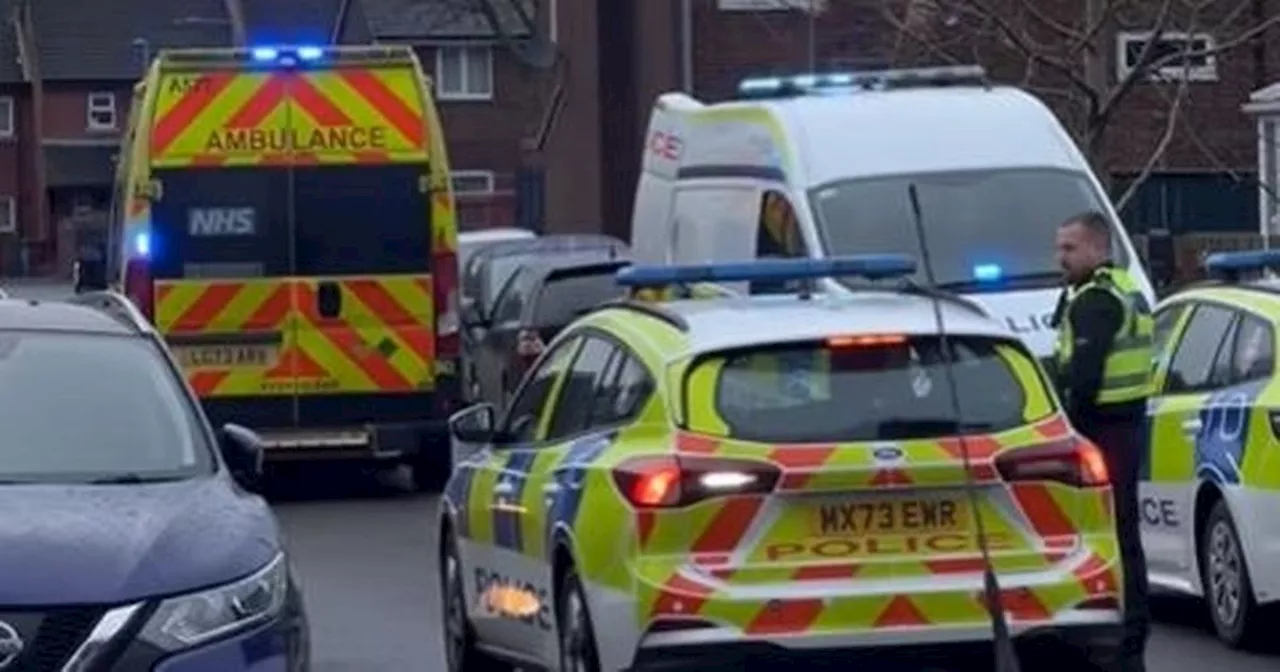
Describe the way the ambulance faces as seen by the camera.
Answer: facing away from the viewer

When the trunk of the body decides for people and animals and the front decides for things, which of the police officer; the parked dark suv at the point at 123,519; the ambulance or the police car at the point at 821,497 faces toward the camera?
the parked dark suv

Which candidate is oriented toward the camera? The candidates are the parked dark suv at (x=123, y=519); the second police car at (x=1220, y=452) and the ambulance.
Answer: the parked dark suv

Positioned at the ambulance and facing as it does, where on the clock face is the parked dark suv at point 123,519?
The parked dark suv is roughly at 6 o'clock from the ambulance.

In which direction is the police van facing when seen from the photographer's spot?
facing the viewer and to the right of the viewer

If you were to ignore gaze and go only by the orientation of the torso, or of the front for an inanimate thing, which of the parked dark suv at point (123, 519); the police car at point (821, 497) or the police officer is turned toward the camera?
the parked dark suv

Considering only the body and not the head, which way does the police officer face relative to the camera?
to the viewer's left

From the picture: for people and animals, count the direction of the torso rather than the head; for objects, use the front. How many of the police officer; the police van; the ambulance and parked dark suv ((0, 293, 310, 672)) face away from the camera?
1

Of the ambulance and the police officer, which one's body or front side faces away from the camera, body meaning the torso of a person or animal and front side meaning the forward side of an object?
the ambulance

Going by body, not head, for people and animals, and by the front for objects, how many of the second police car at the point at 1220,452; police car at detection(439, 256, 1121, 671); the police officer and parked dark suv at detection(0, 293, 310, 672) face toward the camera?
1

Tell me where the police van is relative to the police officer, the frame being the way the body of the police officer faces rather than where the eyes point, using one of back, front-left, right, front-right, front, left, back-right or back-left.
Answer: right
